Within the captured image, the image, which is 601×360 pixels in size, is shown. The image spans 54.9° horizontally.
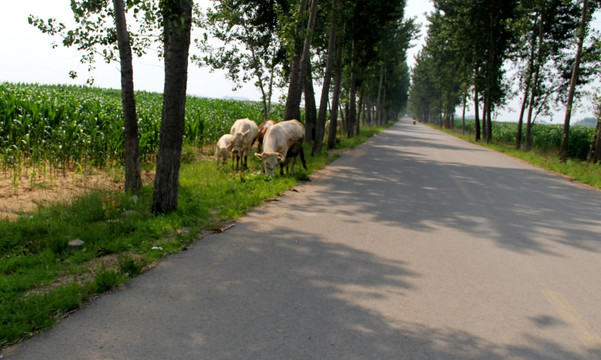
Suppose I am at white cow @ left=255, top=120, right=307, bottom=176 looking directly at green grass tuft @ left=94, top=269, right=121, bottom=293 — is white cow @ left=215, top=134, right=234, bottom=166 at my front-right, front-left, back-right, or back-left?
back-right

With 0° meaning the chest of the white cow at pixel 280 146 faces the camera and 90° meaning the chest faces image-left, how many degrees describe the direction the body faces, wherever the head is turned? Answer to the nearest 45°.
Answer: approximately 45°

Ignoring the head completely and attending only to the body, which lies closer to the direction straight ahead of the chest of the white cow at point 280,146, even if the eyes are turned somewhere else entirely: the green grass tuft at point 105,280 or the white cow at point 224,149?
the green grass tuft

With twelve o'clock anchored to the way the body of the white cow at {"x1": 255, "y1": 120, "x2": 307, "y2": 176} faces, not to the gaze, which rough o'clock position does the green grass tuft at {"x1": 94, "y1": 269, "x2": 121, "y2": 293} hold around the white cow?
The green grass tuft is roughly at 11 o'clock from the white cow.

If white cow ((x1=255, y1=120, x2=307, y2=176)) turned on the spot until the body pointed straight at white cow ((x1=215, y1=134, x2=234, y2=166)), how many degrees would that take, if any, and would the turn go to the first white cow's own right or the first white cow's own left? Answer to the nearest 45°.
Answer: approximately 90° to the first white cow's own right
